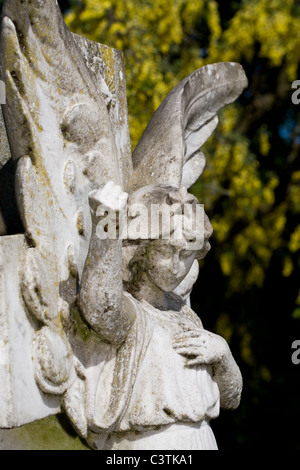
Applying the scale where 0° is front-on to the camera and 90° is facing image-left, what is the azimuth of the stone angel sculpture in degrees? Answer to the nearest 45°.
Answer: approximately 315°
